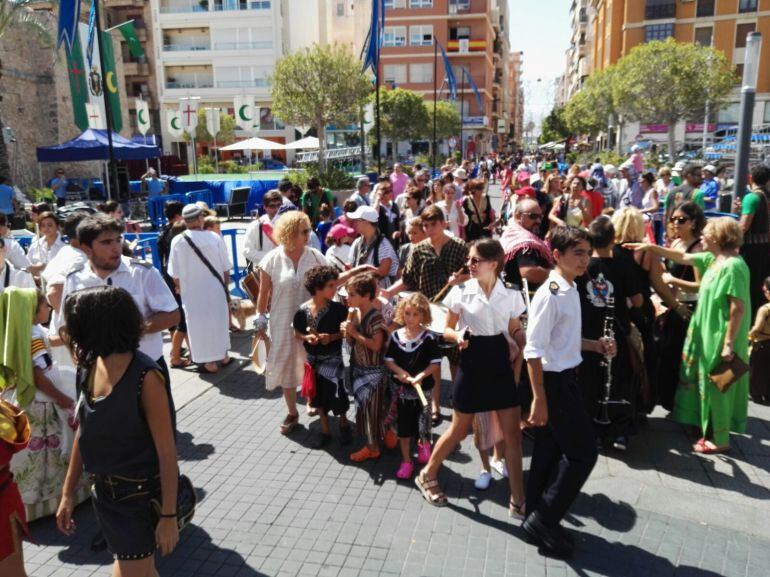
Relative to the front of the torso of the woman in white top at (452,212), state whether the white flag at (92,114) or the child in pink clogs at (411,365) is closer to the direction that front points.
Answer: the child in pink clogs

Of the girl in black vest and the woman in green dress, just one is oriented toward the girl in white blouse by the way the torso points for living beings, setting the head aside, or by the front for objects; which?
the woman in green dress

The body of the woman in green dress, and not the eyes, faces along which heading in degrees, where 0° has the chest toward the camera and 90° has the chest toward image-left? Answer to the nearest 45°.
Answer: approximately 45°

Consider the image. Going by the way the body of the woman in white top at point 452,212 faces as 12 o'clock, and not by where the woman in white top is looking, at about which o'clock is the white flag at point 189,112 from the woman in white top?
The white flag is roughly at 5 o'clock from the woman in white top.

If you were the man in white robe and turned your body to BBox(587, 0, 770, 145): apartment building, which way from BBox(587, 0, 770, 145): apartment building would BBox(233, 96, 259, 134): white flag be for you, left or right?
left

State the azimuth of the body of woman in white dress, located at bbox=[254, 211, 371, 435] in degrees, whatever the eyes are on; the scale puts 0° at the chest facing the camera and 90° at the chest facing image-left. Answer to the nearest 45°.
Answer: approximately 315°

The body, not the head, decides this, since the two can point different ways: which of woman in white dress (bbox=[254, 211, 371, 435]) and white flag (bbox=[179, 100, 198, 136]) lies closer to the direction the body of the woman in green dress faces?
the woman in white dress

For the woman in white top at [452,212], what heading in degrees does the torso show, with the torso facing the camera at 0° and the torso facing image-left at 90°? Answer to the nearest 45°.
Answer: approximately 0°

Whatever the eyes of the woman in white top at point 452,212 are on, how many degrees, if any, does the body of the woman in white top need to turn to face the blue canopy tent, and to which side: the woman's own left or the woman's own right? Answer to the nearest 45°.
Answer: approximately 135° to the woman's own right

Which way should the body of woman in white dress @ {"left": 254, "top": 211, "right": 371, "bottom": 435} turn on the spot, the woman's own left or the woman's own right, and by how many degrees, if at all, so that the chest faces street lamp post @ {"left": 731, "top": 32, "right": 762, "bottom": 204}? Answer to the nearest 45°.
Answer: approximately 90° to the woman's own left

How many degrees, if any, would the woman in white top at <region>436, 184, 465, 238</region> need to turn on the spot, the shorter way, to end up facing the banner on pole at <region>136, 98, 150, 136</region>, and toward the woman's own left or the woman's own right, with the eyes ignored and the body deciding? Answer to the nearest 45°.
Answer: approximately 135° to the woman's own right
